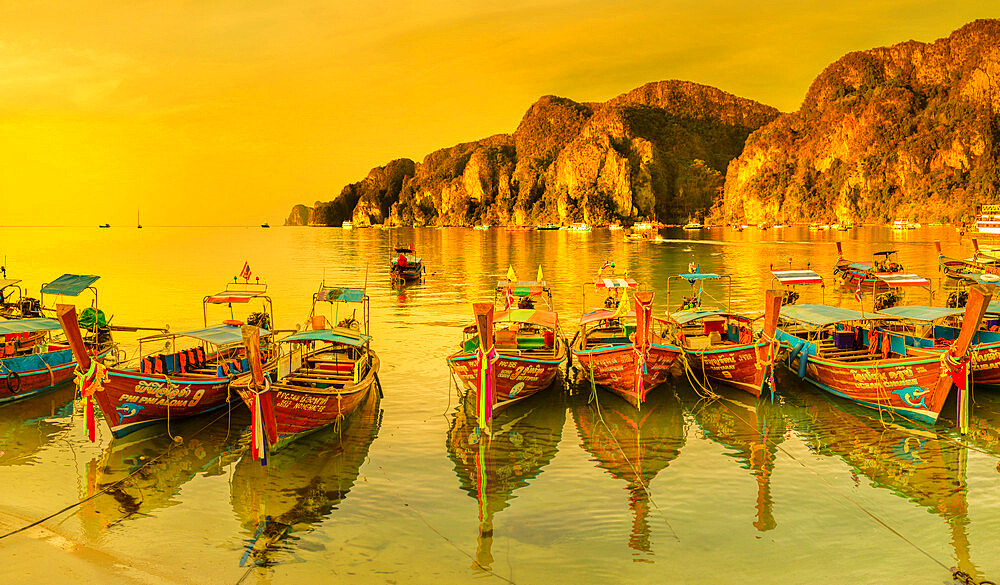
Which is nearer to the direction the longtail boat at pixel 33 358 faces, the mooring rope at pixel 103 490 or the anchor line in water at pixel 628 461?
the mooring rope

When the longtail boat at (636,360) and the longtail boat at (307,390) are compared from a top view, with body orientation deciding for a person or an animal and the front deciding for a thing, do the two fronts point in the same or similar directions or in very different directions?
same or similar directions

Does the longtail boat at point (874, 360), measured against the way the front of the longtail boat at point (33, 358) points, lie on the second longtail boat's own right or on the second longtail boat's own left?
on the second longtail boat's own left

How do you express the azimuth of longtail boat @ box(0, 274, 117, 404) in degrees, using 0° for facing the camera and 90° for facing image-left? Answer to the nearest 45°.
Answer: approximately 45°

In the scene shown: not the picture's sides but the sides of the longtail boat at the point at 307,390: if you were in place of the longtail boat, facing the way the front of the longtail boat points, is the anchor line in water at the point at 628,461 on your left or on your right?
on your left

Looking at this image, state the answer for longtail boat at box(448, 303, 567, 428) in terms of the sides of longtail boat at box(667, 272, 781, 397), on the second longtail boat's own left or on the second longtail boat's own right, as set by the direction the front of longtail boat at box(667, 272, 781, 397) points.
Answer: on the second longtail boat's own right

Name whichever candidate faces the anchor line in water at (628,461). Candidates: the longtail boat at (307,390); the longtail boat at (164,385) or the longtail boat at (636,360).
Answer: the longtail boat at (636,360)

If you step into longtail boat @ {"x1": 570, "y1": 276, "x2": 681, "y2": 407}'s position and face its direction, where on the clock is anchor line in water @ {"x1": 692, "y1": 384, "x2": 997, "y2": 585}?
The anchor line in water is roughly at 11 o'clock from the longtail boat.

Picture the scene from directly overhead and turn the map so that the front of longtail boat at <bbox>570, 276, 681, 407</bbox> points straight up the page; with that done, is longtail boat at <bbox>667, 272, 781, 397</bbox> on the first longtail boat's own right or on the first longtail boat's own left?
on the first longtail boat's own left

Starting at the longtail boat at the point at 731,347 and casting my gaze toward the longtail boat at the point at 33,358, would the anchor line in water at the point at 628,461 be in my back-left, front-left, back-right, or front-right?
front-left

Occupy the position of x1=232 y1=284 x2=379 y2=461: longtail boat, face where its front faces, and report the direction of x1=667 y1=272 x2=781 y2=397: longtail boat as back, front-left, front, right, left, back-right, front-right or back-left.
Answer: back-left

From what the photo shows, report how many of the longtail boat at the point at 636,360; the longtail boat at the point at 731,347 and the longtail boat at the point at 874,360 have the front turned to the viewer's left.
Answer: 0

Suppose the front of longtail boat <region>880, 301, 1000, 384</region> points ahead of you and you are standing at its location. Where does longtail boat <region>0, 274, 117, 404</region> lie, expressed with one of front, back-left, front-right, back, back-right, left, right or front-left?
right

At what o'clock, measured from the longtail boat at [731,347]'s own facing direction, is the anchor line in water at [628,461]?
The anchor line in water is roughly at 2 o'clock from the longtail boat.

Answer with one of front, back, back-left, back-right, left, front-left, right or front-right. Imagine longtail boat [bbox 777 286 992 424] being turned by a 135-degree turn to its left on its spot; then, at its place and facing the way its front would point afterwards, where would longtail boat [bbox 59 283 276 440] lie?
back-left

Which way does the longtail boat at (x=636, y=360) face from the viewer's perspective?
toward the camera

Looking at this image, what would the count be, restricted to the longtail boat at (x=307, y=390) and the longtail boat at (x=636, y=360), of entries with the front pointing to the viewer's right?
0

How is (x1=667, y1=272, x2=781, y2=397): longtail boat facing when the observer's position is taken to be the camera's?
facing the viewer and to the right of the viewer

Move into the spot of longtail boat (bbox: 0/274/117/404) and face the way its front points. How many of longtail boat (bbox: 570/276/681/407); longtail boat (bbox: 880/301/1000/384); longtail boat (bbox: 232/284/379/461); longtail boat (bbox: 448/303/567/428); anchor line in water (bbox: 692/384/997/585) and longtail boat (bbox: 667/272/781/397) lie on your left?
6

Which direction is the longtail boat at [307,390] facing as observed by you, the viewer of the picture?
facing the viewer and to the left of the viewer

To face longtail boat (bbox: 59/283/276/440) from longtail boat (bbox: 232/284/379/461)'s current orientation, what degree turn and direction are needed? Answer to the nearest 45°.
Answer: approximately 90° to its right
